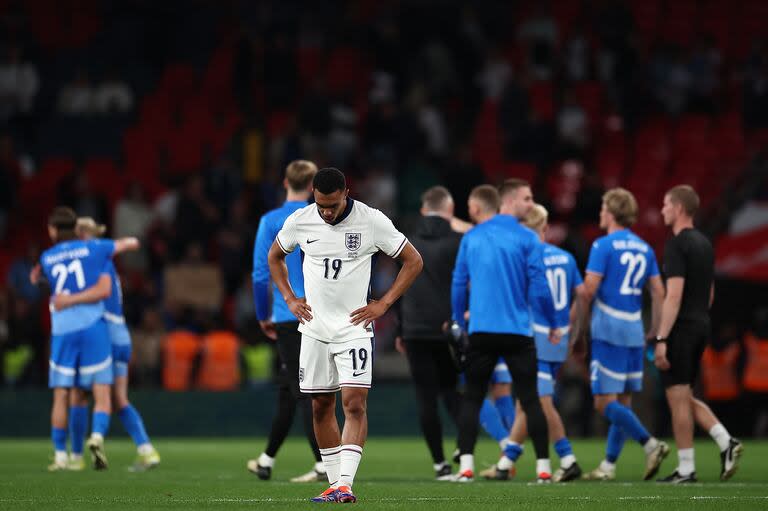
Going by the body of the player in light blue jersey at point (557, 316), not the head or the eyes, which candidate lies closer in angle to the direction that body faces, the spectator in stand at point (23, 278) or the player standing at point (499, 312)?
the spectator in stand

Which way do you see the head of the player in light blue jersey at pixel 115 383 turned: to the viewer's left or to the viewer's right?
to the viewer's left

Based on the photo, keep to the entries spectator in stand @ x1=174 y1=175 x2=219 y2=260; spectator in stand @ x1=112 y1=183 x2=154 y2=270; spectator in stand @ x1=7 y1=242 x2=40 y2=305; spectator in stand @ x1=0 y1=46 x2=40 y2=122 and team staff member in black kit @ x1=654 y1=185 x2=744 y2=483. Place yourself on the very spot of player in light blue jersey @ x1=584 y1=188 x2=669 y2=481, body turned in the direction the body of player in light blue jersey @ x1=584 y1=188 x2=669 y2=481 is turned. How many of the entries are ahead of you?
4

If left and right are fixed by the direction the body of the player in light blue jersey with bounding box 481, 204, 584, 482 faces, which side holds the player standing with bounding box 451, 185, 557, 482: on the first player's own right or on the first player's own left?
on the first player's own left

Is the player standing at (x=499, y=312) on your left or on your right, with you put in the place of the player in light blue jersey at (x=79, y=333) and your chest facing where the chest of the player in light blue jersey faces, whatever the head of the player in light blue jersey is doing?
on your right

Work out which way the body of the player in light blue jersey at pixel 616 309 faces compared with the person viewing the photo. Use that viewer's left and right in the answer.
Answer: facing away from the viewer and to the left of the viewer

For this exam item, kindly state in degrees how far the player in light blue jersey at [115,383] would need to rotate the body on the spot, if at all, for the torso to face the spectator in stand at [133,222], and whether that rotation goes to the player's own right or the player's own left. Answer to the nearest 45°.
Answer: approximately 135° to the player's own right

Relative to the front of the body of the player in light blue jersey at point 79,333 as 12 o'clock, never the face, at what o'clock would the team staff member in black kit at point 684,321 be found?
The team staff member in black kit is roughly at 4 o'clock from the player in light blue jersey.

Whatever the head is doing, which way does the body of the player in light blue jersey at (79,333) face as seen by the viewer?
away from the camera
